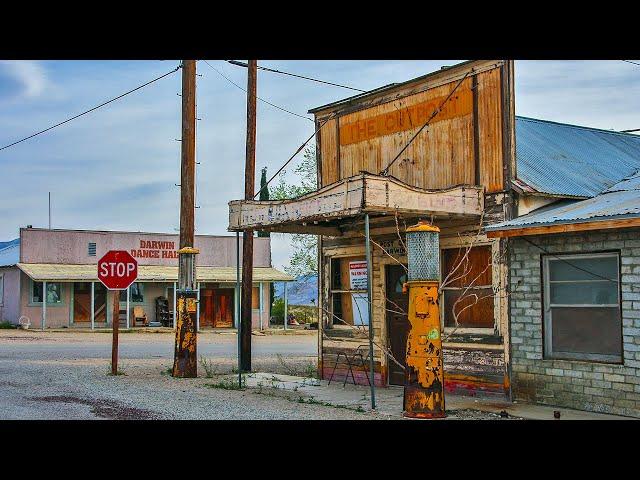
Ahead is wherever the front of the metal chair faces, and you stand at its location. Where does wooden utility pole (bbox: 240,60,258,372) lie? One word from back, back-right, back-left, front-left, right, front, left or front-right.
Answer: right

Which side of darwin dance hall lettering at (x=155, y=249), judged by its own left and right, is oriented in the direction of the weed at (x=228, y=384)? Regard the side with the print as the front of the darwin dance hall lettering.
front

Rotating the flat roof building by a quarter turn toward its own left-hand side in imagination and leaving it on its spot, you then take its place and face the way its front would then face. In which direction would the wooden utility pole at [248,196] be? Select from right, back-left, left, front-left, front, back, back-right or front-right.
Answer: right

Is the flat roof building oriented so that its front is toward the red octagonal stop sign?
yes

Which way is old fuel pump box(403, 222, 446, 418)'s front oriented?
toward the camera

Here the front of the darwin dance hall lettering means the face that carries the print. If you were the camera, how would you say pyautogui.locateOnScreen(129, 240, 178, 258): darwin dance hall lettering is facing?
facing the viewer

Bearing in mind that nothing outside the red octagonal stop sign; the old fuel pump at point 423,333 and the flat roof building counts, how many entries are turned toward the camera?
3

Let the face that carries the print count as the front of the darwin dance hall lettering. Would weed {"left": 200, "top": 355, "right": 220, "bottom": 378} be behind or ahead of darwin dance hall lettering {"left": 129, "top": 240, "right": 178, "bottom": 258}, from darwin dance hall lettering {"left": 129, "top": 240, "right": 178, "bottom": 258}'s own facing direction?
ahead

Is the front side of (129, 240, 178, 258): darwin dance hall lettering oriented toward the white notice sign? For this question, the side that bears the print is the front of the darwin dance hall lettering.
yes

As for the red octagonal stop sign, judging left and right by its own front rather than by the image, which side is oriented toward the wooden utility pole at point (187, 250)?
left

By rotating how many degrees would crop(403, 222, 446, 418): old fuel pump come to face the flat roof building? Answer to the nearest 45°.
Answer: approximately 135° to its right

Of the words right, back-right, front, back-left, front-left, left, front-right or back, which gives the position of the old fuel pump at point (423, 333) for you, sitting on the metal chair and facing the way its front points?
front-left

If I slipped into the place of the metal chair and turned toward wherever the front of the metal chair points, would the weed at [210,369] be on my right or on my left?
on my right

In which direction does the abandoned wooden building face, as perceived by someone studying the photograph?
facing the viewer and to the left of the viewer

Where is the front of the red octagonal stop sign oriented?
toward the camera

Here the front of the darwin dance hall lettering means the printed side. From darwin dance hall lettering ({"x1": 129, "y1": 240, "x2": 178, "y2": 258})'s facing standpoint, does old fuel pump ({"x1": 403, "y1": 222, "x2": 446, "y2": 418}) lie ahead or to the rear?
ahead
